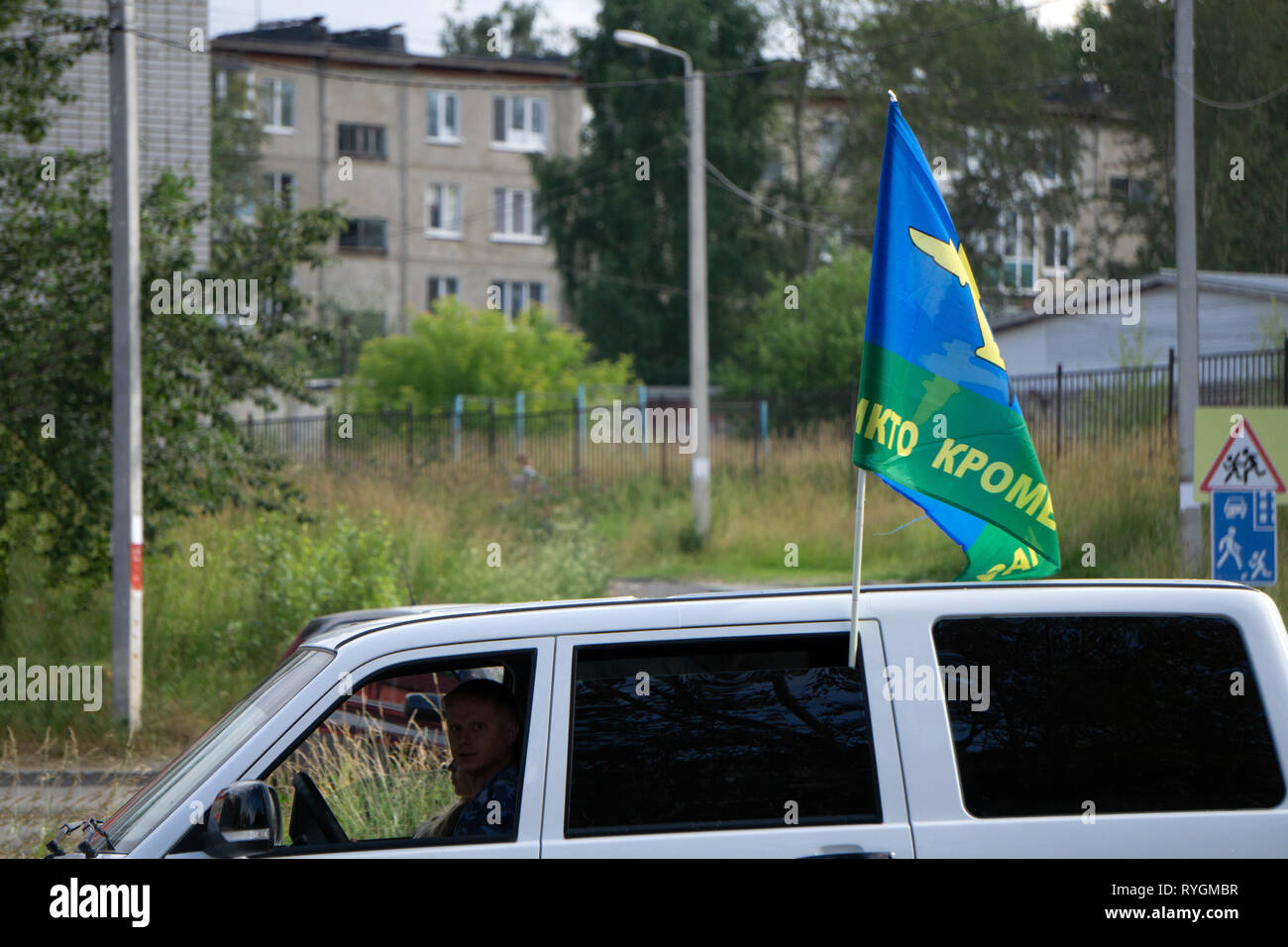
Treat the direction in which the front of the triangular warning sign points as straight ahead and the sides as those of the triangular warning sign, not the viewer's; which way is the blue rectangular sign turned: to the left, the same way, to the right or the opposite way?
the same way

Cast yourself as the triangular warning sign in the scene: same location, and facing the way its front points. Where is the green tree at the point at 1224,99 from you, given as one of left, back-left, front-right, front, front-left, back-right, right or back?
back

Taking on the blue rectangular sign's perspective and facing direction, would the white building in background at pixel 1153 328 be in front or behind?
behind

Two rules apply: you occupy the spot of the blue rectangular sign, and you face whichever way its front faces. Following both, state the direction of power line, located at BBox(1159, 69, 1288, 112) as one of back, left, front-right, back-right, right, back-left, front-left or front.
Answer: back

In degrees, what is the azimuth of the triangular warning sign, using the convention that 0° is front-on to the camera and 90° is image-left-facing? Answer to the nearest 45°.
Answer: approximately 0°

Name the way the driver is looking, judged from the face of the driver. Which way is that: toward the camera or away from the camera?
toward the camera

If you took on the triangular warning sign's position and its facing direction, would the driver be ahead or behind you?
ahead

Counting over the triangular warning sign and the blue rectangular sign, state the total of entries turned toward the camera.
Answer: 2

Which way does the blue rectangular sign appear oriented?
toward the camera

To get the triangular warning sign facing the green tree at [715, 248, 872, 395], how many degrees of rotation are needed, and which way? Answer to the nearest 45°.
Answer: approximately 180°
